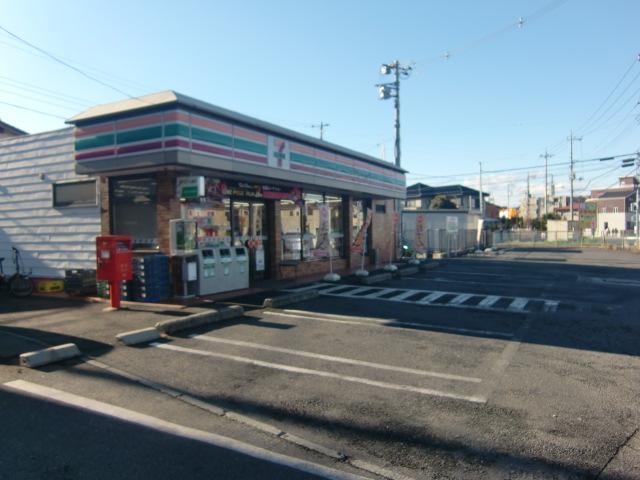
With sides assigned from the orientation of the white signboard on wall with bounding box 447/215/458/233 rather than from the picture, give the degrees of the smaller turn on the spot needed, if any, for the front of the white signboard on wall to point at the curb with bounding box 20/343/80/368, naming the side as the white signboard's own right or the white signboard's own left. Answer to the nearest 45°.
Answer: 0° — it already faces it

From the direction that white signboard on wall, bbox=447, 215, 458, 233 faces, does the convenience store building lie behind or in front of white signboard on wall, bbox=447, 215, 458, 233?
in front

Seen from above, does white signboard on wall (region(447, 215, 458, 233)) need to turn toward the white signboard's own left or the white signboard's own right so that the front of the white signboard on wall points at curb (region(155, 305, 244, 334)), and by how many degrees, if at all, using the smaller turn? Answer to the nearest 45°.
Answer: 0° — it already faces it

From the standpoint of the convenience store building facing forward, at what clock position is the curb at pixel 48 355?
The curb is roughly at 2 o'clock from the convenience store building.

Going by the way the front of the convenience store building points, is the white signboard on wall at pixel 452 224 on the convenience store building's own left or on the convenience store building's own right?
on the convenience store building's own left

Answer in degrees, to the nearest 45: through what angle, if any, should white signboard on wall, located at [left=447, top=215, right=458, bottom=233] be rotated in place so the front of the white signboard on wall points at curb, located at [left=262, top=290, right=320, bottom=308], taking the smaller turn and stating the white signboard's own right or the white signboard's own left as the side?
0° — it already faces it

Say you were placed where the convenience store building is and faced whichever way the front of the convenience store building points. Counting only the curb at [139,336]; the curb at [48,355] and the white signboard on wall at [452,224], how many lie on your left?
1

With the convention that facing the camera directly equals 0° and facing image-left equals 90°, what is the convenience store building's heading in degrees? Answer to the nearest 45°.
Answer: approximately 315°

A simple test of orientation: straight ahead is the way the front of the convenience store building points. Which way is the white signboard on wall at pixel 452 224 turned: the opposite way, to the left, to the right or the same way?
to the right

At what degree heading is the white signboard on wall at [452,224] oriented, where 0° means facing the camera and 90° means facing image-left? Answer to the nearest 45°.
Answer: approximately 0°

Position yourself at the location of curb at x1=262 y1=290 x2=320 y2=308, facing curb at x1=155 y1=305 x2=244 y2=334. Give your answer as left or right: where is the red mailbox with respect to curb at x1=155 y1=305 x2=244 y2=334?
right
